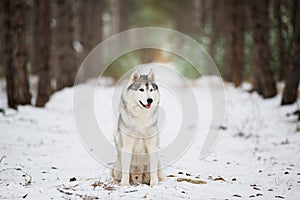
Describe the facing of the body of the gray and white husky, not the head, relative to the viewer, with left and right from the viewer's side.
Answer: facing the viewer
